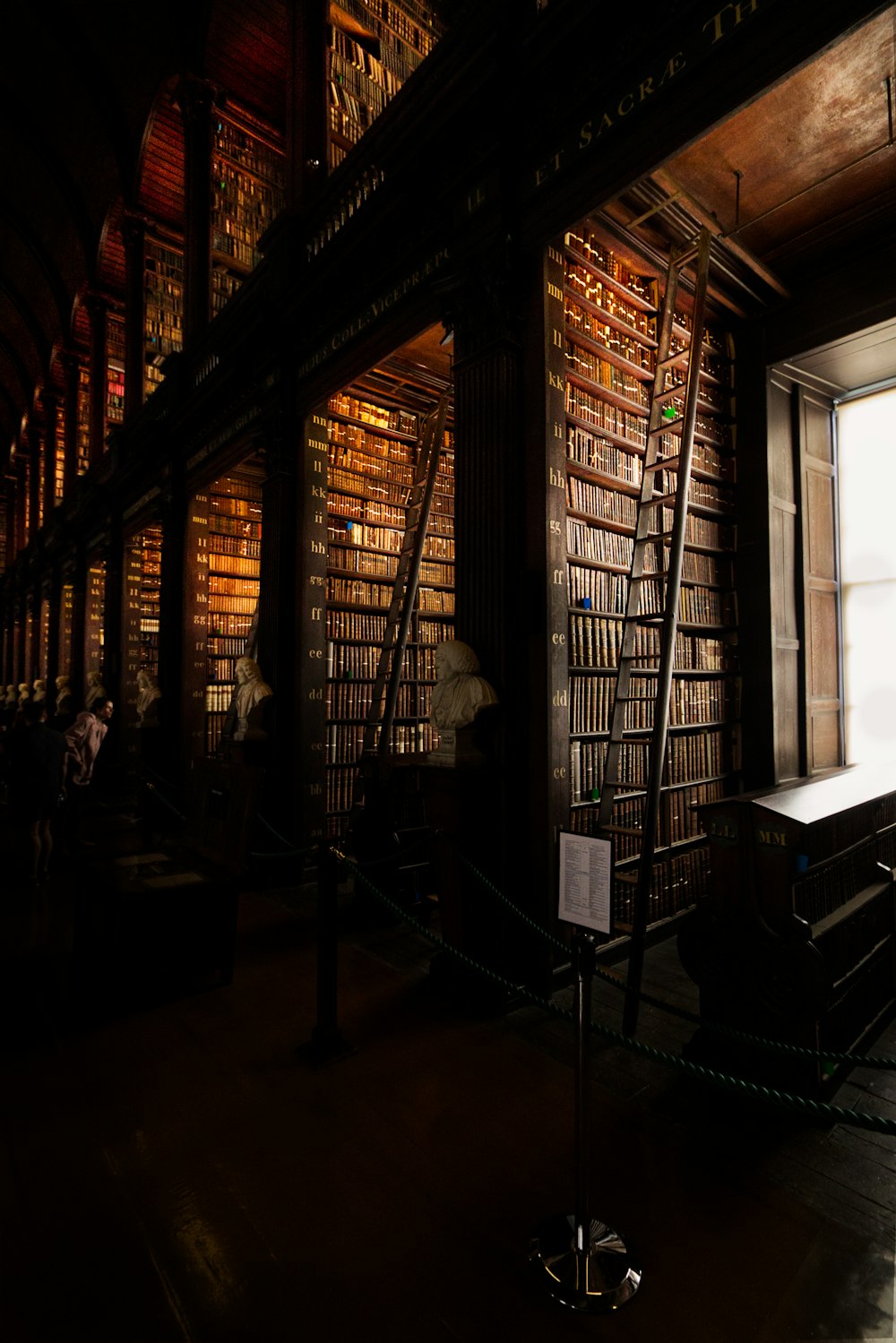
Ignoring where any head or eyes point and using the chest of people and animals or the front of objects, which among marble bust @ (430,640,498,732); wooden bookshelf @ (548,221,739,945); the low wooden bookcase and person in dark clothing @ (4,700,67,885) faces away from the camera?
the person in dark clothing

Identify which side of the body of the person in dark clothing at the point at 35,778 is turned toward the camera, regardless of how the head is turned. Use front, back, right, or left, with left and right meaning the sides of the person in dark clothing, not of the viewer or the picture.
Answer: back

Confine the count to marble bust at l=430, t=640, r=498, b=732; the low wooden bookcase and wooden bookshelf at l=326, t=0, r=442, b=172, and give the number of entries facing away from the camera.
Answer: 0

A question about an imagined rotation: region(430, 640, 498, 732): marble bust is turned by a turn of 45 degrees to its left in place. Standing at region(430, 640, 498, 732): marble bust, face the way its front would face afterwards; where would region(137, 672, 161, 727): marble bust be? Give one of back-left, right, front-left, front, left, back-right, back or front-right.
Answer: back-right

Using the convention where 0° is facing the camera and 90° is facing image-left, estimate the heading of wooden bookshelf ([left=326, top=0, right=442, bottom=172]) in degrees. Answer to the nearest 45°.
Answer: approximately 315°

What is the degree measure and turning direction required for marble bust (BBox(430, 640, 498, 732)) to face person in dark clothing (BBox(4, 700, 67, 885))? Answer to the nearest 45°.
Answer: approximately 90° to its right

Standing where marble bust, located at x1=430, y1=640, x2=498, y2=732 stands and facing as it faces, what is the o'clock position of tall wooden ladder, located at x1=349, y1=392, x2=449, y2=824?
The tall wooden ladder is roughly at 4 o'clock from the marble bust.

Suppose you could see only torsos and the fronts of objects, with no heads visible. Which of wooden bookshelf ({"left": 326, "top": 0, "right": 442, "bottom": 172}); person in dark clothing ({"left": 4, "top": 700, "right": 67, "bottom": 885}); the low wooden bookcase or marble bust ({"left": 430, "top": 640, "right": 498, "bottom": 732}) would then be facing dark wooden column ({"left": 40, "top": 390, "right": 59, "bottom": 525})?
the person in dark clothing

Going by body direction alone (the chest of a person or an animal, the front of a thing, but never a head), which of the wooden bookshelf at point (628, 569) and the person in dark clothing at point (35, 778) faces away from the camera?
the person in dark clothing
